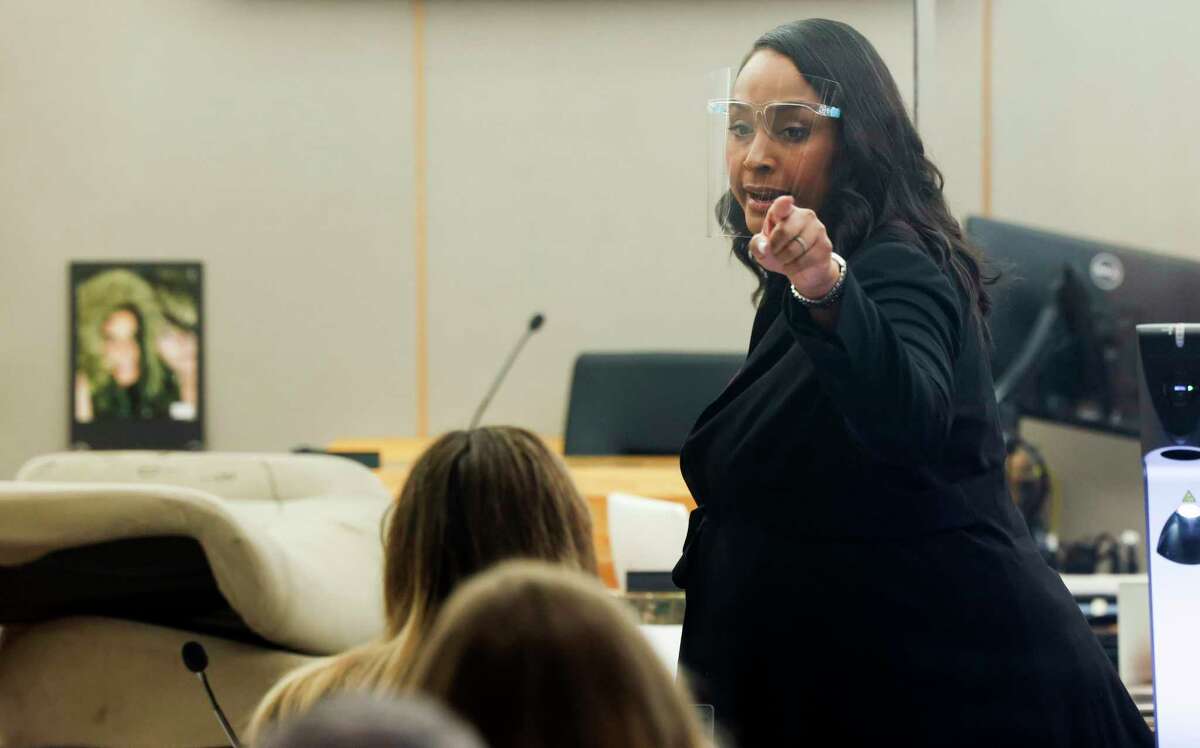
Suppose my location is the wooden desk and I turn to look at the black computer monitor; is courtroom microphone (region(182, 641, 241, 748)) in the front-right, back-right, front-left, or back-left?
back-right

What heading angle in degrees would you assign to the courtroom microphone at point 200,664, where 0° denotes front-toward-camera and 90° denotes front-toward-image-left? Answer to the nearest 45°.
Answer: approximately 90°

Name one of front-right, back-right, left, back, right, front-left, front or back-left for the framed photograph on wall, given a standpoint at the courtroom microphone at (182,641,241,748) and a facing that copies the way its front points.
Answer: right

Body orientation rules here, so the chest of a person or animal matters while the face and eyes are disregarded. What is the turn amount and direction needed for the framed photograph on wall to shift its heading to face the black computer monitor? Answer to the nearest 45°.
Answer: approximately 45° to its left

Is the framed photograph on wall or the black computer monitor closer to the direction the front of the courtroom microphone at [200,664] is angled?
the framed photograph on wall

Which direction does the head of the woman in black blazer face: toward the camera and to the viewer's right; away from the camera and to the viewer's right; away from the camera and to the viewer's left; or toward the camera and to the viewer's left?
toward the camera and to the viewer's left
